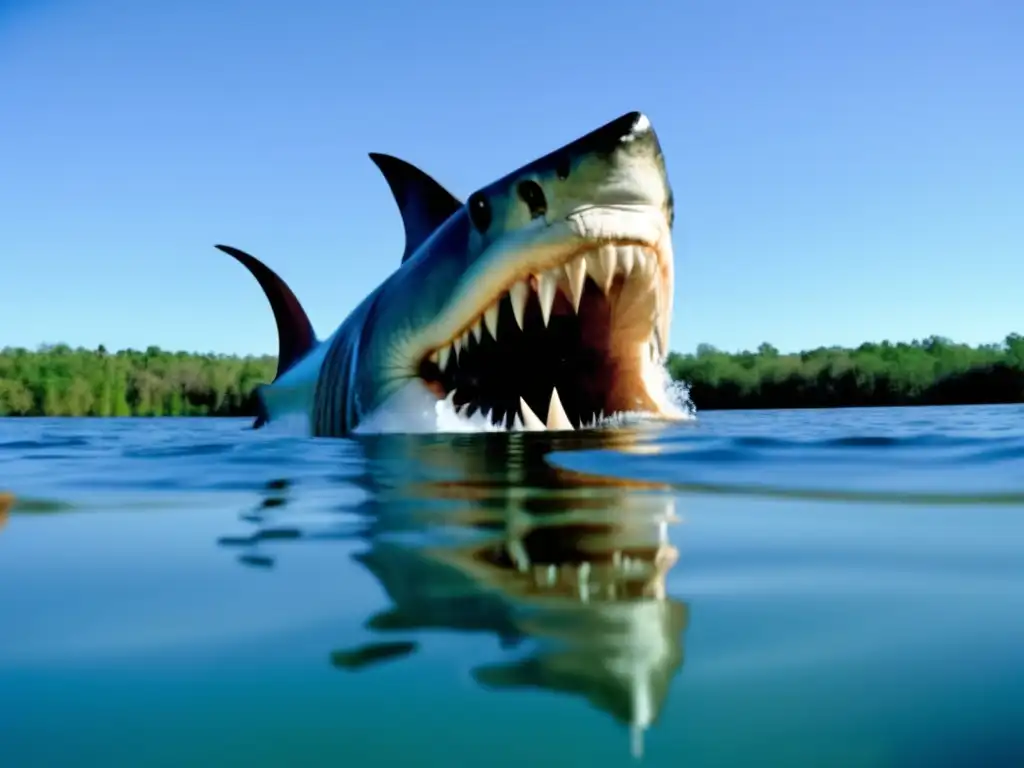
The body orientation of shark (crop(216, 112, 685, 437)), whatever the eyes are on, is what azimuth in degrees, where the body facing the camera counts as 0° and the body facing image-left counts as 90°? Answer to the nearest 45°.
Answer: approximately 315°
